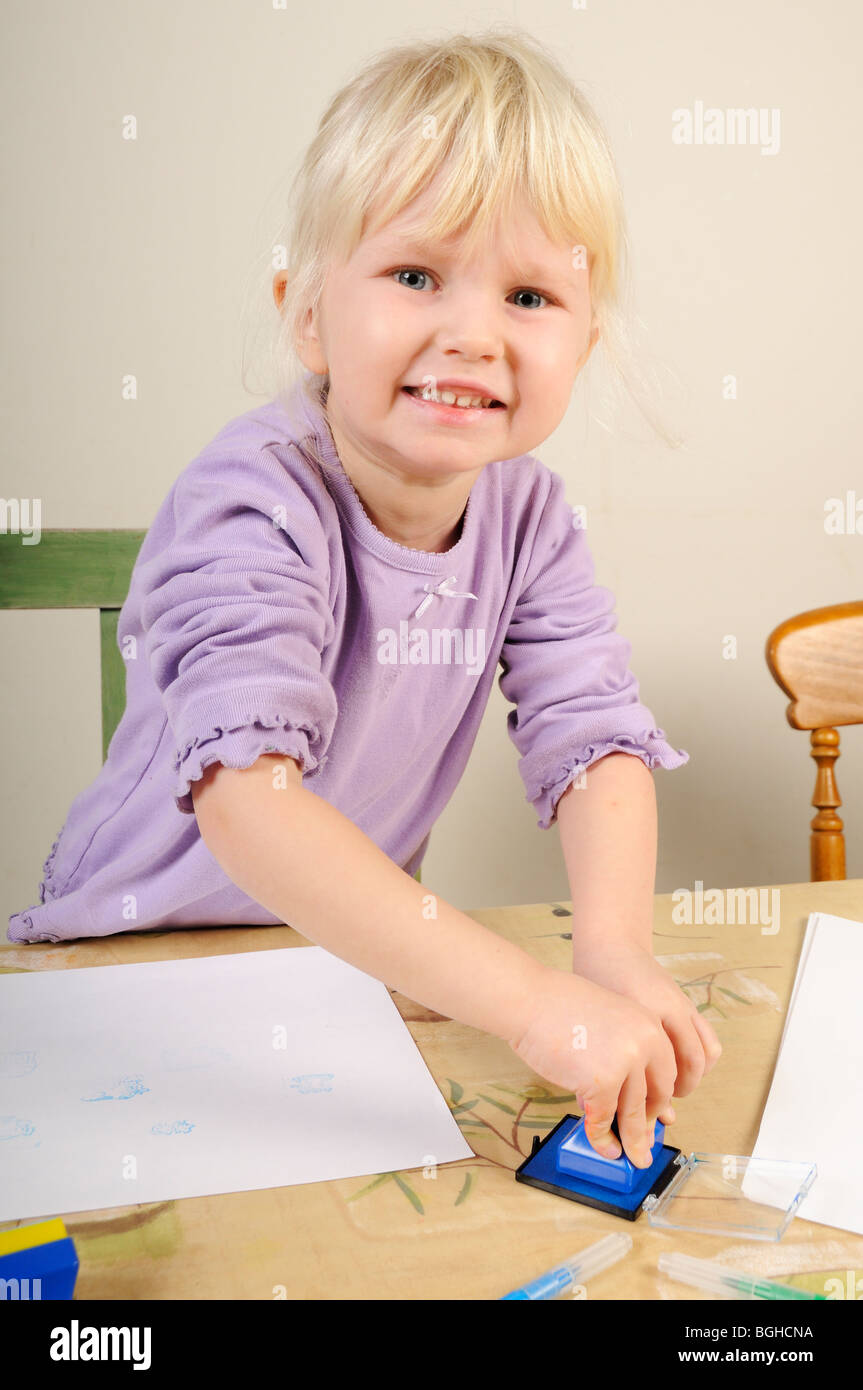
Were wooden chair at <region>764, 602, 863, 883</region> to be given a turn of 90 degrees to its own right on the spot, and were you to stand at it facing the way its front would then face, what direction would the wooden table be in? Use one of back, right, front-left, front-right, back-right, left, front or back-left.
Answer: left

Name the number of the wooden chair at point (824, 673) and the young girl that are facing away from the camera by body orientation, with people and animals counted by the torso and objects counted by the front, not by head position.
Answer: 0

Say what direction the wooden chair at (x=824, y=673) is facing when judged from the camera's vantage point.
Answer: facing the viewer

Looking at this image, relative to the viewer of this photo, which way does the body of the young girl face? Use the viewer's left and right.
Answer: facing the viewer and to the right of the viewer

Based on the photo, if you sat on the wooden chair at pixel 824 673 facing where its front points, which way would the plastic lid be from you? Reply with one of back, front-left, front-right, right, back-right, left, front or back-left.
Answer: front

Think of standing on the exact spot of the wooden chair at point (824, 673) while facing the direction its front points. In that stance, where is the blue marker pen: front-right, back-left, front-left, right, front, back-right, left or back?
front
